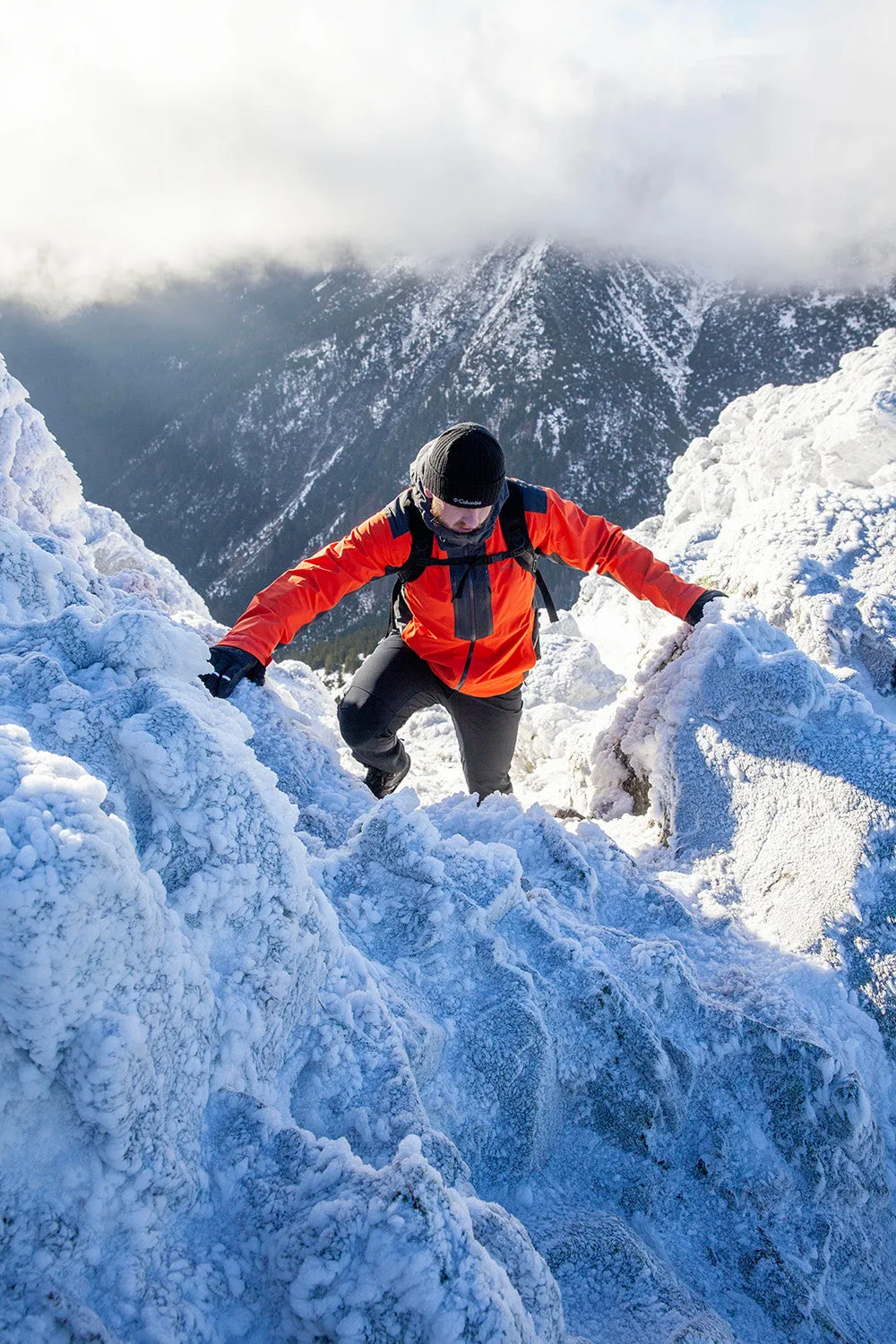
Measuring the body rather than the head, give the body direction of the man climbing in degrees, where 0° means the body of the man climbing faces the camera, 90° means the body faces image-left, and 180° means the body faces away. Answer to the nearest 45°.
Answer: approximately 0°

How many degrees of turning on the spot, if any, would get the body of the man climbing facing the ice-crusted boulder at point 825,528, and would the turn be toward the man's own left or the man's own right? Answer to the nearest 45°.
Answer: approximately 135° to the man's own left
